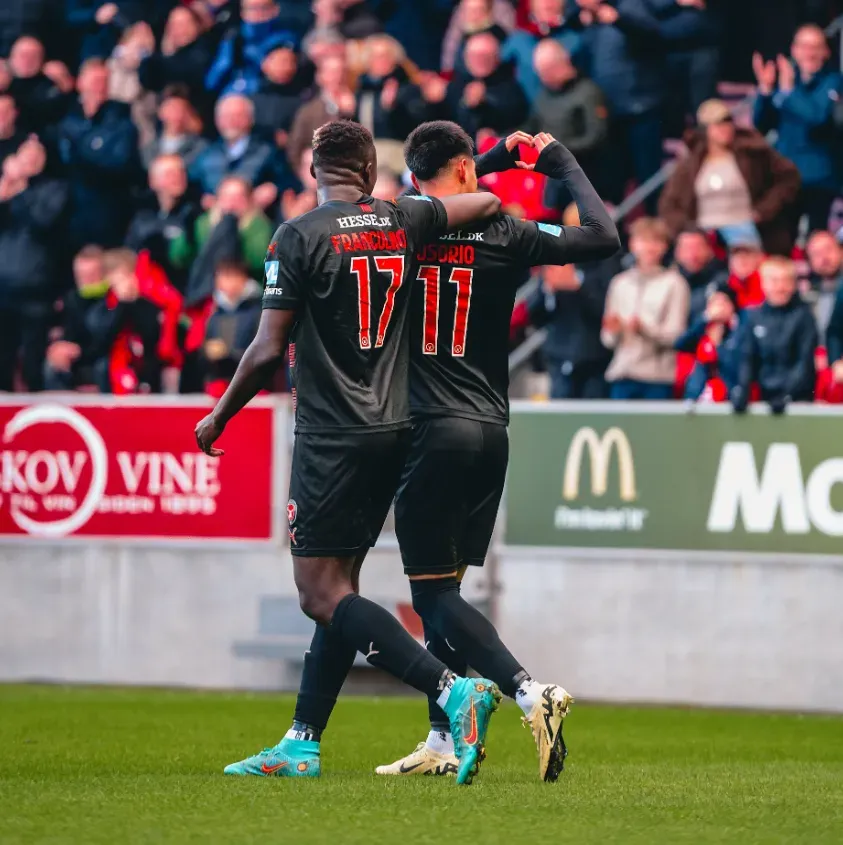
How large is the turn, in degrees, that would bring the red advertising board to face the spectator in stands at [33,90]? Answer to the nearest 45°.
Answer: approximately 180°

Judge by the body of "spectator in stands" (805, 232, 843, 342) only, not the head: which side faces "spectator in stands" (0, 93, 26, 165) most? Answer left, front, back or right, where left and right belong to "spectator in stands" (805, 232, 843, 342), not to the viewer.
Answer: right

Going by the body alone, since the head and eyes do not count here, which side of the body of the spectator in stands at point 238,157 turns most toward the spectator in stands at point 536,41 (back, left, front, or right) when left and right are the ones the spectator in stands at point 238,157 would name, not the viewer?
left

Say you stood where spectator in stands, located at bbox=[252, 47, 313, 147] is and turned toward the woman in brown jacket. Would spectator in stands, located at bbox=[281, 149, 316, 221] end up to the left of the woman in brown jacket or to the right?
right

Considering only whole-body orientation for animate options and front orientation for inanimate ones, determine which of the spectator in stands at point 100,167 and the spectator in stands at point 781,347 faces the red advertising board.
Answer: the spectator in stands at point 100,167

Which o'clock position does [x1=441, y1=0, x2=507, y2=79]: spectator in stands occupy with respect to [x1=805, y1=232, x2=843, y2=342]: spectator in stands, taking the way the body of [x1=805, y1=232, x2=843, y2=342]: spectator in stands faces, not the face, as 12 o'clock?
[x1=441, y1=0, x2=507, y2=79]: spectator in stands is roughly at 4 o'clock from [x1=805, y1=232, x2=843, y2=342]: spectator in stands.
